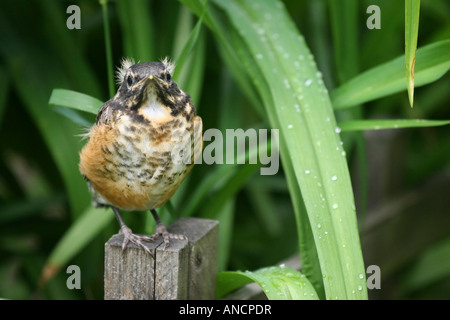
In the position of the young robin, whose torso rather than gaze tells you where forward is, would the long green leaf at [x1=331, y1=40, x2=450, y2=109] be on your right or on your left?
on your left

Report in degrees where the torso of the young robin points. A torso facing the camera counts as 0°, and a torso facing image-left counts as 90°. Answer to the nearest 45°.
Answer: approximately 0°

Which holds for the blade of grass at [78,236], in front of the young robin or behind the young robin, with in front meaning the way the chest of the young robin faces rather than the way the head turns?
behind

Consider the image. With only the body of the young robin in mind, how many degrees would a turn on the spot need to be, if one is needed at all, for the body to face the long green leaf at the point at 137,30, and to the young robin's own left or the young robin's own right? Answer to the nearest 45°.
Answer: approximately 180°
